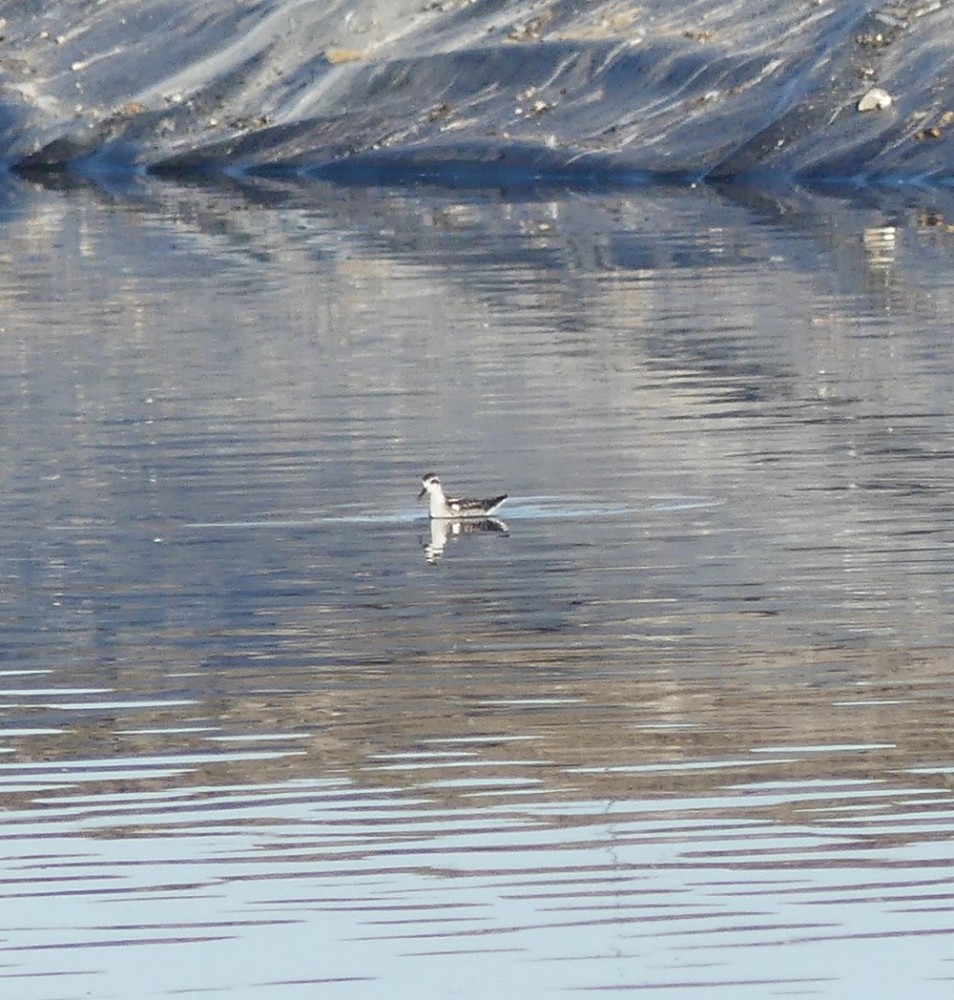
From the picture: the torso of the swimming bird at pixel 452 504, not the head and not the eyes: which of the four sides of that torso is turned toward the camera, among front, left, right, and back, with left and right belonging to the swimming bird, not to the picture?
left
